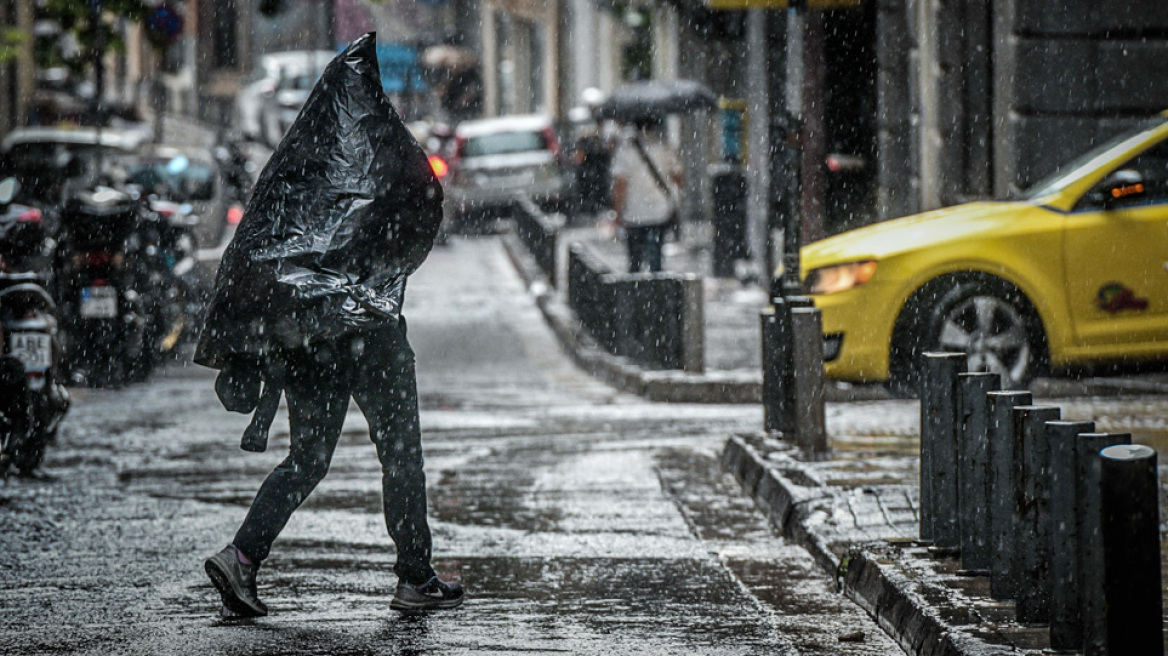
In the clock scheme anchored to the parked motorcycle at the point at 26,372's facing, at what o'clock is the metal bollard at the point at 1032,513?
The metal bollard is roughly at 5 o'clock from the parked motorcycle.

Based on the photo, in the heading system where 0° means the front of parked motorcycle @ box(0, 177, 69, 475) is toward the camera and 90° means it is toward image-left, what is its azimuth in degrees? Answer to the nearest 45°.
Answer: approximately 180°

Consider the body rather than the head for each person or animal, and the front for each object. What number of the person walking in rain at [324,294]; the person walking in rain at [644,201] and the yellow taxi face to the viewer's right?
1

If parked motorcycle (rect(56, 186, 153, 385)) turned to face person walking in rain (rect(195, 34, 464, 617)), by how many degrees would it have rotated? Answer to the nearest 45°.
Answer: approximately 180°

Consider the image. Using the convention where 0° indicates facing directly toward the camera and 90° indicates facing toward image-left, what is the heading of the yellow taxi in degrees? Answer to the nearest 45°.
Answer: approximately 90°

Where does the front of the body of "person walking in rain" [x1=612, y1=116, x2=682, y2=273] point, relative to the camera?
away from the camera

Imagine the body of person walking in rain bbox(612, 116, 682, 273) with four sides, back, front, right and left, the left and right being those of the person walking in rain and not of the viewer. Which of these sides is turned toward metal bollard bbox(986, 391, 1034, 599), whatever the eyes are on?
back

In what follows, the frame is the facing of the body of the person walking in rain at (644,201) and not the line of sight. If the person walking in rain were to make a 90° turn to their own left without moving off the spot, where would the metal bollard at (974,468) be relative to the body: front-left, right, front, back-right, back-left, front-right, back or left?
left

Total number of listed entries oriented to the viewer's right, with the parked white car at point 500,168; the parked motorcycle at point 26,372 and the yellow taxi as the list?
0

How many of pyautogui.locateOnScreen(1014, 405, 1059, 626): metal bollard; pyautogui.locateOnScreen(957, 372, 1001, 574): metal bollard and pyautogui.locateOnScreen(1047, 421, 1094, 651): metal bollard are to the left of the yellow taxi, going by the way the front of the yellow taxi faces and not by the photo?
3

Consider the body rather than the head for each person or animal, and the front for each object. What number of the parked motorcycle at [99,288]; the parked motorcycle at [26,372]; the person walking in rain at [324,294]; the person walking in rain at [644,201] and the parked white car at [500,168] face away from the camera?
4

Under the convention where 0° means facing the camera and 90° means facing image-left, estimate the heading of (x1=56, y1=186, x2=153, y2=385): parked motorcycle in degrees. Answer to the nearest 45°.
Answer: approximately 180°

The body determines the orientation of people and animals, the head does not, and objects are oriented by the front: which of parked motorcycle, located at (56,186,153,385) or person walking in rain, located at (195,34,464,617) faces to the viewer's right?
the person walking in rain

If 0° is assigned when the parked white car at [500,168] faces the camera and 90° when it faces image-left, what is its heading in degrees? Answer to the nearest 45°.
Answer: approximately 180°

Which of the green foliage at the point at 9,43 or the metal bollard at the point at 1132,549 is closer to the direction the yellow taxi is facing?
the green foliage

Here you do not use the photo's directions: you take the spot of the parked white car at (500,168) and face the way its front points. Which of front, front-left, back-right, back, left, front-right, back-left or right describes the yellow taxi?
back

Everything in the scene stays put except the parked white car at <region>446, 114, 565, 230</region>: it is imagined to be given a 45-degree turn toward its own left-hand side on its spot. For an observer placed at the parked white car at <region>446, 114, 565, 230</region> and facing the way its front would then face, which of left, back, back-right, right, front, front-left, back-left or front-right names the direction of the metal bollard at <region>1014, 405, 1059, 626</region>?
back-left
